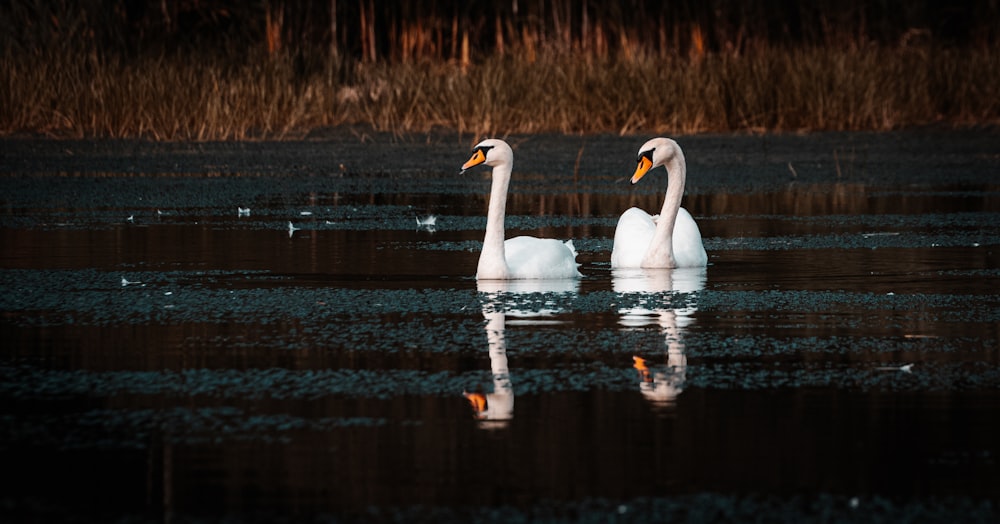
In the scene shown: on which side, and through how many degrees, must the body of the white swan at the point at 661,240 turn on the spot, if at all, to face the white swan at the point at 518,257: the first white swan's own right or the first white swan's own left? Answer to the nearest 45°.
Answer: approximately 45° to the first white swan's own right
